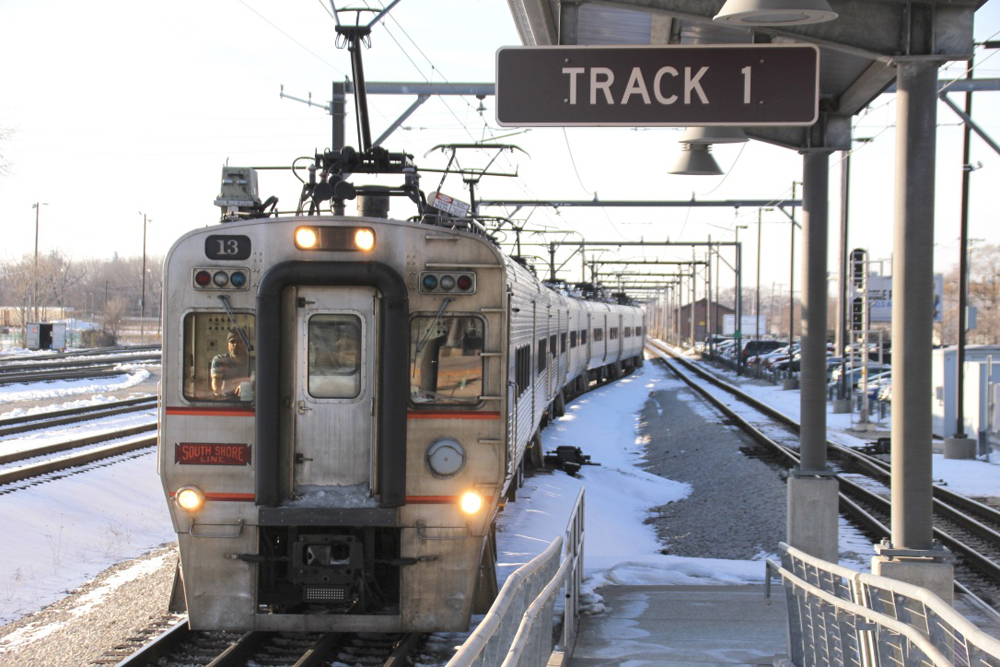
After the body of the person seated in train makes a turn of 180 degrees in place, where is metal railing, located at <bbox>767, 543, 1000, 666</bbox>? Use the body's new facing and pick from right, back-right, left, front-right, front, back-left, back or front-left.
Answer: back-right

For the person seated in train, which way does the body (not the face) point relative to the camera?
toward the camera

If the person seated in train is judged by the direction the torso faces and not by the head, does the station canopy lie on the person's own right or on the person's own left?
on the person's own left

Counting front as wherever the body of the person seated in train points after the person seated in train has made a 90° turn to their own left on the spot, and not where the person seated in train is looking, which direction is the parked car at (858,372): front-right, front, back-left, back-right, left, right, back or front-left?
front-left

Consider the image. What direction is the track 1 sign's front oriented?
toward the camera

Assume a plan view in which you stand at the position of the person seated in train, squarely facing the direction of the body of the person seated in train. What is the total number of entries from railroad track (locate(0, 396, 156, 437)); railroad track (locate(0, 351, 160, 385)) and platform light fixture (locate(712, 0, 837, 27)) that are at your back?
2

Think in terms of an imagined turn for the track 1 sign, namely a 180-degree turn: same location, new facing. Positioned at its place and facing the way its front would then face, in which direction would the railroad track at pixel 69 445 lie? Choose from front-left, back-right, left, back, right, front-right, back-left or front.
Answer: front-left

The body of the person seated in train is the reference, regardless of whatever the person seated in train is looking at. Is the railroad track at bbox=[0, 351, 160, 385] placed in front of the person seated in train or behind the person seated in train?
behind

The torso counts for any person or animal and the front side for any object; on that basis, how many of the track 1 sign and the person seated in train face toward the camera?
2

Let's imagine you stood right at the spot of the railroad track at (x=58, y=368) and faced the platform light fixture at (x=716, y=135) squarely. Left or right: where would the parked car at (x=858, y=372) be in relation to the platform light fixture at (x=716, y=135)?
left

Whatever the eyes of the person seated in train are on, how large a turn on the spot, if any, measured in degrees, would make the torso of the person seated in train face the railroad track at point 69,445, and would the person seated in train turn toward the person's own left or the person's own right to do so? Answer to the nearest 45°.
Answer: approximately 180°

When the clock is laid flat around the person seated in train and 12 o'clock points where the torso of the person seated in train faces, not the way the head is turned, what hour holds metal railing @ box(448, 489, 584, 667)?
The metal railing is roughly at 11 o'clock from the person seated in train.

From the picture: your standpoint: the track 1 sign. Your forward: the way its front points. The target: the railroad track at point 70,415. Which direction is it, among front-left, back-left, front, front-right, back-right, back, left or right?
back-right

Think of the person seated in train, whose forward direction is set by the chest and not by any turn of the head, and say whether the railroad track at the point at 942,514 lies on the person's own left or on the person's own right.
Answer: on the person's own left

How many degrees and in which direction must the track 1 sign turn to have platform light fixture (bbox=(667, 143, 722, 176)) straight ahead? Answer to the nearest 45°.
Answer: approximately 180°
